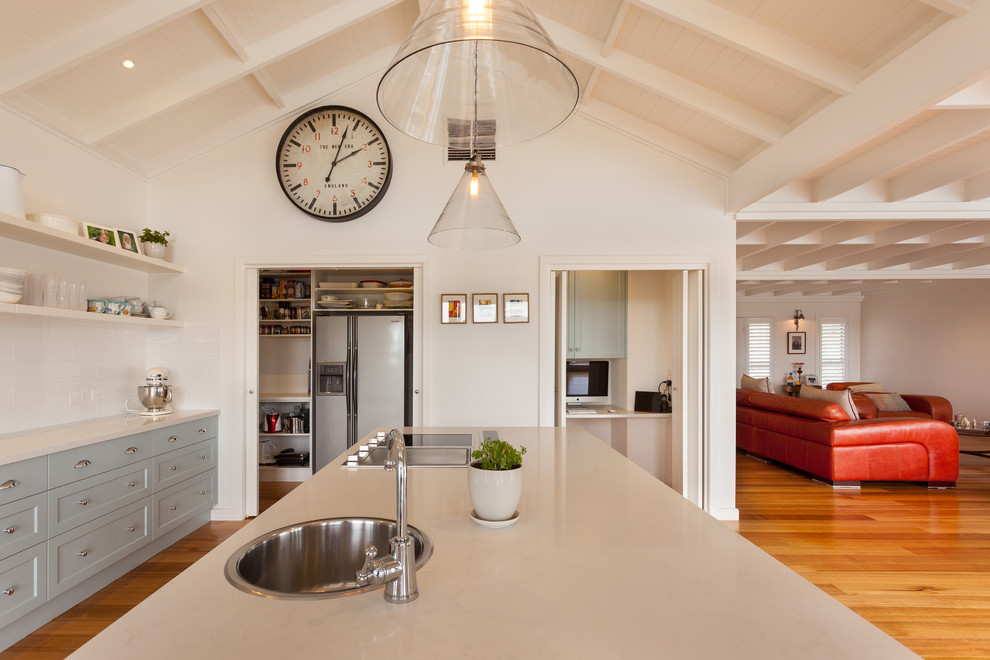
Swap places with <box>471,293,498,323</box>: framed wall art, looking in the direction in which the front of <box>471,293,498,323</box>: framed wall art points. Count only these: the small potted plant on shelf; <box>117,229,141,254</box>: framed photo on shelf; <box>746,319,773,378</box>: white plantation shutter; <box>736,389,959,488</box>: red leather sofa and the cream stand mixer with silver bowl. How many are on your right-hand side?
3

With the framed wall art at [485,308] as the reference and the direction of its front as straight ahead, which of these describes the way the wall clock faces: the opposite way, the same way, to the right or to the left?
the same way

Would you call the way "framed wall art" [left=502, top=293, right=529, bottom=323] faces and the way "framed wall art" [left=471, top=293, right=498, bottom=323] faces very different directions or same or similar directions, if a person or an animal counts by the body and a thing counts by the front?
same or similar directions

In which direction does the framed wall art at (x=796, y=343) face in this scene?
toward the camera

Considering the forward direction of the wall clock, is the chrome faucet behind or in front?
in front

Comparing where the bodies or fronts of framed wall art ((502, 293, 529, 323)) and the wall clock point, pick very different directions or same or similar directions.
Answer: same or similar directions

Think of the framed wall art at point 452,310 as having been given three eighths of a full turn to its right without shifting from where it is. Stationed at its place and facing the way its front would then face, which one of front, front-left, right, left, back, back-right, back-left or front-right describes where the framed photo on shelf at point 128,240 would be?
front-left

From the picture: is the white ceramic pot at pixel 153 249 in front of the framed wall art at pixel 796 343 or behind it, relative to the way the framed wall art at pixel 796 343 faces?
in front

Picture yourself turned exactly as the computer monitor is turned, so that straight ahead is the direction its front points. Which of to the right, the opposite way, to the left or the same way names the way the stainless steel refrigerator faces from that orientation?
the same way

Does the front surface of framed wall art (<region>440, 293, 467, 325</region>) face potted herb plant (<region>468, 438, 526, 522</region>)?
yes

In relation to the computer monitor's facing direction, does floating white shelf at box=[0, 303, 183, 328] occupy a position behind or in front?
in front

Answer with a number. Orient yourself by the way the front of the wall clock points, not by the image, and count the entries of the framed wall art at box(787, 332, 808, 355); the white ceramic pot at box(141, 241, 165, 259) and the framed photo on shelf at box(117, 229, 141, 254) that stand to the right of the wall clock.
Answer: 2

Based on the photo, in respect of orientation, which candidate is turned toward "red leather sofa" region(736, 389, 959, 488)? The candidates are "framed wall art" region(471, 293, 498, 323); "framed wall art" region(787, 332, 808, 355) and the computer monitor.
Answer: "framed wall art" region(787, 332, 808, 355)

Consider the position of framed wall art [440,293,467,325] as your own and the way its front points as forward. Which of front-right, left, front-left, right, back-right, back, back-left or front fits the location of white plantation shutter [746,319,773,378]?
back-left

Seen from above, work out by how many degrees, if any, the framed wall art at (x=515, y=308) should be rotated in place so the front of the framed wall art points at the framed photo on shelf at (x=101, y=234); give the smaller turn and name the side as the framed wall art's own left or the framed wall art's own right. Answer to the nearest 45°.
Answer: approximately 90° to the framed wall art's own right

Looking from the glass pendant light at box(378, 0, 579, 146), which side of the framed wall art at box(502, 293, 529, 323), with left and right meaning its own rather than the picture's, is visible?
front

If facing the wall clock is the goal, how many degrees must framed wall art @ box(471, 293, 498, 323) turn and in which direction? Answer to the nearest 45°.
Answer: approximately 90° to its right

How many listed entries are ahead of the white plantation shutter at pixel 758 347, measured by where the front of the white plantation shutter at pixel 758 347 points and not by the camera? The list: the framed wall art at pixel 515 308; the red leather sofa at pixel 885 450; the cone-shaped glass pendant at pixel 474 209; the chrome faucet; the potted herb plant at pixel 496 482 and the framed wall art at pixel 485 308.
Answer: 6
